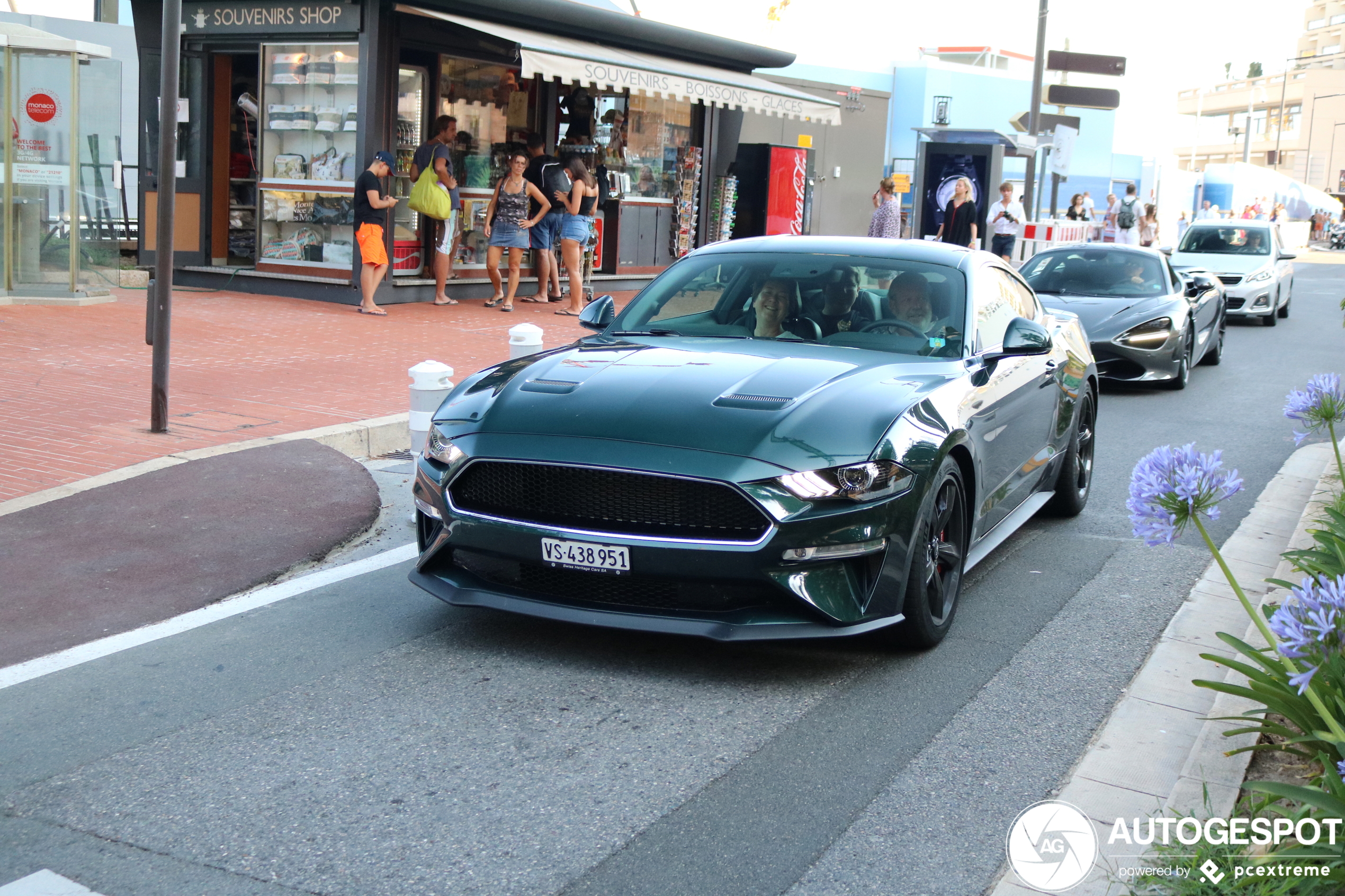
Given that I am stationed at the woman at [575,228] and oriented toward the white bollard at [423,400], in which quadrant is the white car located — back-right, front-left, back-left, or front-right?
back-left

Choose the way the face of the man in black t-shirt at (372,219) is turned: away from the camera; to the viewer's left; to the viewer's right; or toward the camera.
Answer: to the viewer's right

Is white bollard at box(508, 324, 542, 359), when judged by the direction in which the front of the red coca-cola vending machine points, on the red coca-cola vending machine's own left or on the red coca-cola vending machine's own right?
on the red coca-cola vending machine's own right

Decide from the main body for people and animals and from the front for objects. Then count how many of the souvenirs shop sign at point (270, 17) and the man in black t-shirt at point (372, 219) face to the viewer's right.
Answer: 1

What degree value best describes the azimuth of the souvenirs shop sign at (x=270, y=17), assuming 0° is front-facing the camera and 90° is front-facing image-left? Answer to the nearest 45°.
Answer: approximately 0°

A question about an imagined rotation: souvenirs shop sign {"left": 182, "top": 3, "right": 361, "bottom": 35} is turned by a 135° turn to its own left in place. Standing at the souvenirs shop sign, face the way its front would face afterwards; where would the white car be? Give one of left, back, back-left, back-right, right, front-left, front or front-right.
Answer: front-right

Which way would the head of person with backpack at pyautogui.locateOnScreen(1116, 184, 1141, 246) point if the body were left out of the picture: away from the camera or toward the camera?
away from the camera

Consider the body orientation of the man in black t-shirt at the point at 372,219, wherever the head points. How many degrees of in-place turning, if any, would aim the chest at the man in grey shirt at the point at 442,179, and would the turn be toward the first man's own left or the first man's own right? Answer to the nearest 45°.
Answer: approximately 45° to the first man's own left
